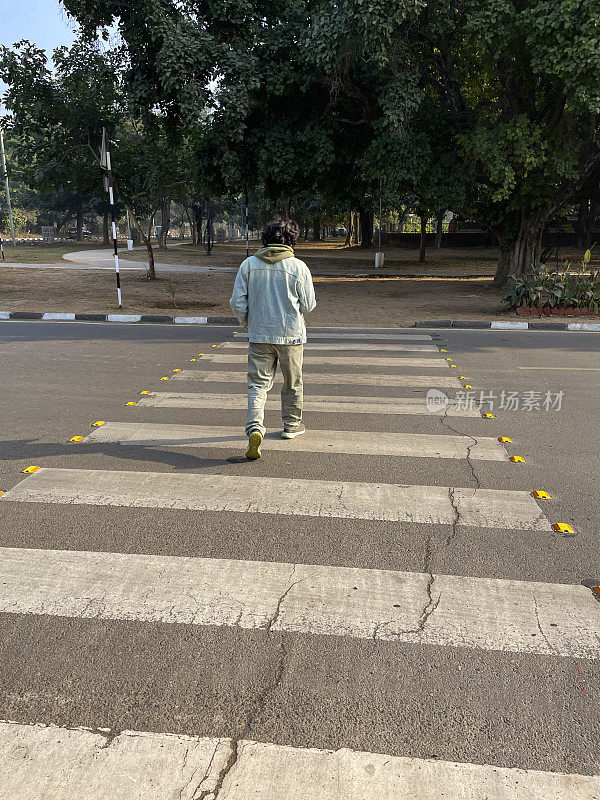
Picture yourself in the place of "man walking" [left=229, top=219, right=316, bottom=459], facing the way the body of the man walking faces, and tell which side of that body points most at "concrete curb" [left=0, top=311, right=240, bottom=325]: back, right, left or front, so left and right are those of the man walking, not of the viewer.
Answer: front

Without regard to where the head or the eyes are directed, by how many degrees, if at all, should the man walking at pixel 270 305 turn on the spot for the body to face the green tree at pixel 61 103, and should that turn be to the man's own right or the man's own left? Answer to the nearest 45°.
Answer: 0° — they already face it

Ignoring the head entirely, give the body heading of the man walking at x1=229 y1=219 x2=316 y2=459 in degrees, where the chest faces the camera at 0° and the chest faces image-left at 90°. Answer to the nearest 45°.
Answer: approximately 180°

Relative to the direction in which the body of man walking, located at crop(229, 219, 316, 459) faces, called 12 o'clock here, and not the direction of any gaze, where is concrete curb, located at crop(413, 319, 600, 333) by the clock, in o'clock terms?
The concrete curb is roughly at 1 o'clock from the man walking.

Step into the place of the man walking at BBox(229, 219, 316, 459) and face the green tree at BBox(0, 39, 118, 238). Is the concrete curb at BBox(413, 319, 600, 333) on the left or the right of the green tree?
right

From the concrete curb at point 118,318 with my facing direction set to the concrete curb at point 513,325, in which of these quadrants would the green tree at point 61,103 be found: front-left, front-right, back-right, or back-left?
back-left

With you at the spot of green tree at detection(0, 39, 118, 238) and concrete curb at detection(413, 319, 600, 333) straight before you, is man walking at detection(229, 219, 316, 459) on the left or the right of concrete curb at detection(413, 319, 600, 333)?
right
